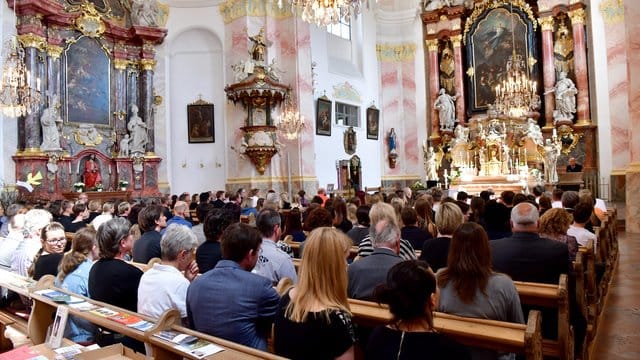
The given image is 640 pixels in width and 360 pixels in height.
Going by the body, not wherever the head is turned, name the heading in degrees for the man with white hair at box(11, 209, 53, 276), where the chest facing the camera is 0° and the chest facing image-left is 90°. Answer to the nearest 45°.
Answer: approximately 225°

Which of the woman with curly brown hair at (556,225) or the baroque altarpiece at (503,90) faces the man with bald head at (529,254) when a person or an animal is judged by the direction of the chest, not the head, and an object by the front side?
the baroque altarpiece

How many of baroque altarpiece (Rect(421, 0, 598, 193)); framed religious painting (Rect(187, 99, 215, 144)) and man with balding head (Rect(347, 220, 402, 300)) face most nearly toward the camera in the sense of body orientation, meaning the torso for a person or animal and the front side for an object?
2

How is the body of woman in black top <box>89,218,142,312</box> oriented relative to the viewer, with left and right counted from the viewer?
facing away from the viewer and to the right of the viewer

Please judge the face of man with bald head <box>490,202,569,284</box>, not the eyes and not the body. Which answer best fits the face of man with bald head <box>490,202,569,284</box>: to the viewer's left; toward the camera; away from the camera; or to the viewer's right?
away from the camera

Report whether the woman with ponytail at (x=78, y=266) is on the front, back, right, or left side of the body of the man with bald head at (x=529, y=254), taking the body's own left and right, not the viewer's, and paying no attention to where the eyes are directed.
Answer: left

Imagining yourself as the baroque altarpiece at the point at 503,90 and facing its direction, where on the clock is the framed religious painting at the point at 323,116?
The framed religious painting is roughly at 2 o'clock from the baroque altarpiece.

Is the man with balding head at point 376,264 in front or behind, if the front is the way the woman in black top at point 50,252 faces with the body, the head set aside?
in front

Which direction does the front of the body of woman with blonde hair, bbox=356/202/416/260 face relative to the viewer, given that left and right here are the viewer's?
facing away from the viewer

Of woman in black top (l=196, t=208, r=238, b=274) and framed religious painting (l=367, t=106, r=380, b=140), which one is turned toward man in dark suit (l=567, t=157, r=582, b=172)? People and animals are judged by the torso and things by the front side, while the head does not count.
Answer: the woman in black top

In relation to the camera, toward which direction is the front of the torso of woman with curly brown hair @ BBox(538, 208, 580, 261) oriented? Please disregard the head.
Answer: away from the camera

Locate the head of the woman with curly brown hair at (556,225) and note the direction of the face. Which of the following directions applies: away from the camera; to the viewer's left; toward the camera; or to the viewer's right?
away from the camera

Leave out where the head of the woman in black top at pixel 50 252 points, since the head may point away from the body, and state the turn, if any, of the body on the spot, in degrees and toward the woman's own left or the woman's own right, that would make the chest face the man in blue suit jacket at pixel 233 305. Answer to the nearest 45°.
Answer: approximately 45° to the woman's own right

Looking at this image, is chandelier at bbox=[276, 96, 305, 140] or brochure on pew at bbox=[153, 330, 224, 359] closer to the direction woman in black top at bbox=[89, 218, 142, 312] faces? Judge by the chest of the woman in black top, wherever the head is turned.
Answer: the chandelier

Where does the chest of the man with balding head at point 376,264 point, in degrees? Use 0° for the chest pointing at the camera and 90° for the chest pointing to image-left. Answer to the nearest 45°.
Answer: approximately 225°
